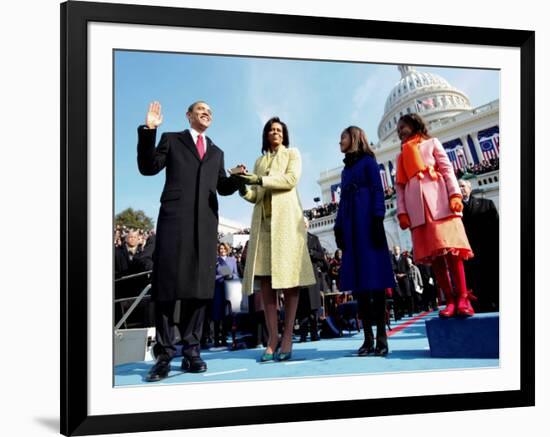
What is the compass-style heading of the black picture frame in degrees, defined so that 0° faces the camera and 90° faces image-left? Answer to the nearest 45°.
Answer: approximately 315°
